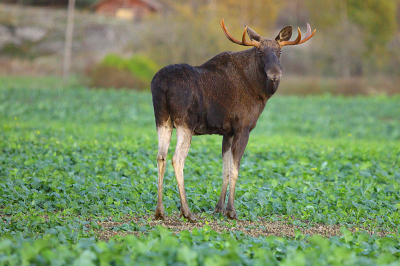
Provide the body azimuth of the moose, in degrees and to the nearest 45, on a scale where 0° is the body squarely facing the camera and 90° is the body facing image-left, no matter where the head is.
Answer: approximately 225°
